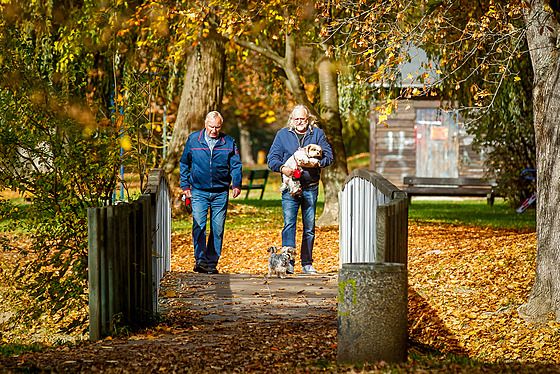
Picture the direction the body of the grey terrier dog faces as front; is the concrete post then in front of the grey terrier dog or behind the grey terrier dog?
in front

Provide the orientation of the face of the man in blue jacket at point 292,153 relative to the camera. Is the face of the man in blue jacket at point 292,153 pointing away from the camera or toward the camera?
toward the camera

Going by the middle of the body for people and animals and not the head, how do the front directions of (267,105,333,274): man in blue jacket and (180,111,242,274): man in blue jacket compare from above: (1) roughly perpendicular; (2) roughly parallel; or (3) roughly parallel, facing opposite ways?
roughly parallel

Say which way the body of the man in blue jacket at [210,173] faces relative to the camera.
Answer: toward the camera

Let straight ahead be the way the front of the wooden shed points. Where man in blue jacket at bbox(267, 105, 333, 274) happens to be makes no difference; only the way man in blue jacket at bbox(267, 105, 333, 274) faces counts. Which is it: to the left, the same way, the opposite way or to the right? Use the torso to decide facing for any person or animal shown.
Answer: the same way

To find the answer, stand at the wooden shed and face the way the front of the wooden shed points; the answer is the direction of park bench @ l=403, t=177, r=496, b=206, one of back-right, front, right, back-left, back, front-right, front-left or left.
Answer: front

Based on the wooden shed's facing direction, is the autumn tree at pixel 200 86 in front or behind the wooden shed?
in front

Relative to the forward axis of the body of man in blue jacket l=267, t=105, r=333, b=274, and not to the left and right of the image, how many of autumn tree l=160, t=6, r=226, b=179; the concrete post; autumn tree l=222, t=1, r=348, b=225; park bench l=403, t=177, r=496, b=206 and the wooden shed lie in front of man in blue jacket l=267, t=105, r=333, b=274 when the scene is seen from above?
1

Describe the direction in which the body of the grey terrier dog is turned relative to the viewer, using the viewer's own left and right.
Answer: facing the viewer and to the right of the viewer

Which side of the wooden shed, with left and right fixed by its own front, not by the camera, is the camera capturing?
front

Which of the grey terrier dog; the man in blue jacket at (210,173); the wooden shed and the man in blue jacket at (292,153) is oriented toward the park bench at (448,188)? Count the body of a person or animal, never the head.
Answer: the wooden shed

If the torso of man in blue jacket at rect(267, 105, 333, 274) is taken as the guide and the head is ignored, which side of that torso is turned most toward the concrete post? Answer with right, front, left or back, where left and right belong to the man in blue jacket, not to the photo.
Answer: front

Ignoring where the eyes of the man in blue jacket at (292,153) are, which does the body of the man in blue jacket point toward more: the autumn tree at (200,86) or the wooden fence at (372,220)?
the wooden fence

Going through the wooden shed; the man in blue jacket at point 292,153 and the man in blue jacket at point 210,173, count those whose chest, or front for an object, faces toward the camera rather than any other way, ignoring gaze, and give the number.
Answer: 3

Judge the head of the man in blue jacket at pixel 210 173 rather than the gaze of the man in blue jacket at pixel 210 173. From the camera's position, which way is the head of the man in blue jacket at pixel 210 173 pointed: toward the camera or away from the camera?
toward the camera

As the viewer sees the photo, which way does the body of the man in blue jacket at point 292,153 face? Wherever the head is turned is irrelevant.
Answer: toward the camera

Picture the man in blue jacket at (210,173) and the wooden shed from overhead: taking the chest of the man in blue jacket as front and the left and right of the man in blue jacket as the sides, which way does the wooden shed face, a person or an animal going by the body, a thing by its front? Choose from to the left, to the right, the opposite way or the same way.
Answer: the same way

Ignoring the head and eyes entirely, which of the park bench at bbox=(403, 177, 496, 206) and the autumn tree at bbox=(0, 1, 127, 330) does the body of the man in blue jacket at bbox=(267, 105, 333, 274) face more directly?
the autumn tree

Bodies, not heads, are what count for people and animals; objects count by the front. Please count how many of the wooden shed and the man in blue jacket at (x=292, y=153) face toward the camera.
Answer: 2
